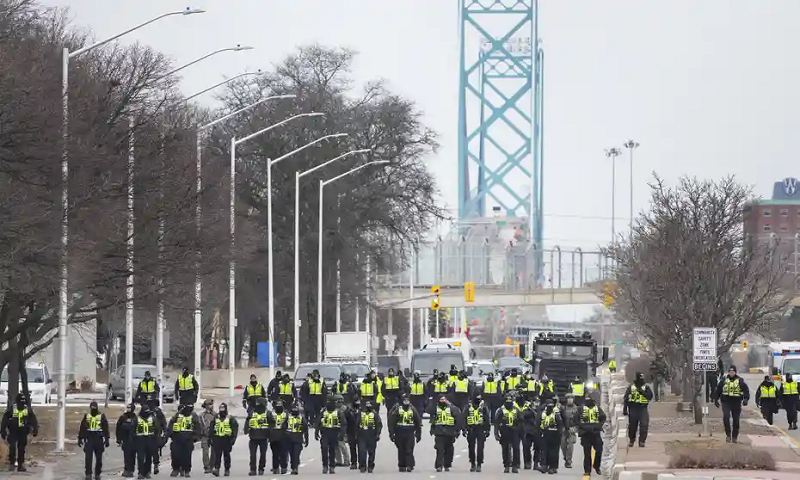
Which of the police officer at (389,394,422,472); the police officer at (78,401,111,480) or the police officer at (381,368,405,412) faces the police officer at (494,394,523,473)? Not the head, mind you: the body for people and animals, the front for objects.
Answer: the police officer at (381,368,405,412)

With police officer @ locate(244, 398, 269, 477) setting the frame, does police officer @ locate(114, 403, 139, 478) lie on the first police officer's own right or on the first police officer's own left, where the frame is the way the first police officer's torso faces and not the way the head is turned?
on the first police officer's own right

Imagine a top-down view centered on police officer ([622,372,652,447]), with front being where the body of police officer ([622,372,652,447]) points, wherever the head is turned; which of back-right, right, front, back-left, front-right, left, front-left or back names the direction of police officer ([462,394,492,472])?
front-right

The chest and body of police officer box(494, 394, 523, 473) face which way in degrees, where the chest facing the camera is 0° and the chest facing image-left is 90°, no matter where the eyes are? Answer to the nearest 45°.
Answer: approximately 0°

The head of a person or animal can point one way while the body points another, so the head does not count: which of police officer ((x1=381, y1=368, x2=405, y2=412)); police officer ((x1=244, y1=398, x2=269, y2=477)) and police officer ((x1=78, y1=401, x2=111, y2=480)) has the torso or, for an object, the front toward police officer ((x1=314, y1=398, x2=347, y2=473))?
police officer ((x1=381, y1=368, x2=405, y2=412))

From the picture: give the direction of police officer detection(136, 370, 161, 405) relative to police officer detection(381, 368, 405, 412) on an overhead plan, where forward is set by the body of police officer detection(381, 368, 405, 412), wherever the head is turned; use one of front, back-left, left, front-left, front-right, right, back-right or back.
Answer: front-right

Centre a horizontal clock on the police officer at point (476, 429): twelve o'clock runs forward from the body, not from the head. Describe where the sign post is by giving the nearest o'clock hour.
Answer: The sign post is roughly at 8 o'clock from the police officer.

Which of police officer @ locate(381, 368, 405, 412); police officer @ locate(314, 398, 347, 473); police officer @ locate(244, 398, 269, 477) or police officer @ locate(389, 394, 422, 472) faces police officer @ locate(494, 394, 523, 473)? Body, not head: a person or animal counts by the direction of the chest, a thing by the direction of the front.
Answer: police officer @ locate(381, 368, 405, 412)

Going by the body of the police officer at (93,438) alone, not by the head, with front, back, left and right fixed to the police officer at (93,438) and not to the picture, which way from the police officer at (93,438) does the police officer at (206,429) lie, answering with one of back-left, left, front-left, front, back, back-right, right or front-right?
back-left

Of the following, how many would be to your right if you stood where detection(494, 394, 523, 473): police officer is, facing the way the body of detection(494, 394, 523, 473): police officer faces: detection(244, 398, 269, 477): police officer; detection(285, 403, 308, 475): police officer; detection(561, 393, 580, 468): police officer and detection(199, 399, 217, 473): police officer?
3

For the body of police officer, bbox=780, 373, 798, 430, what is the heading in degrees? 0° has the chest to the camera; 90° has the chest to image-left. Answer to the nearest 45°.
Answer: approximately 0°
